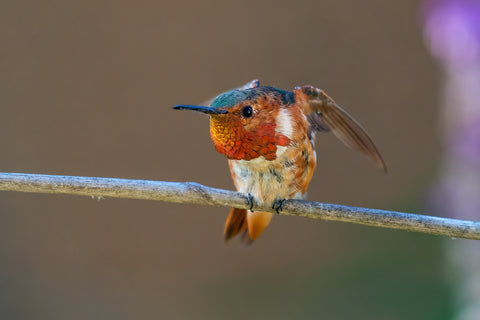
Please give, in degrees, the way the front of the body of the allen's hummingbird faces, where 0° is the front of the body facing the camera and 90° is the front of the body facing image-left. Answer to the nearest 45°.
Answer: approximately 45°

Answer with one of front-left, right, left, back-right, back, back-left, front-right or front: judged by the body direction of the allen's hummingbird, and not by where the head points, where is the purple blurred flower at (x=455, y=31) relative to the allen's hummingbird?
back
